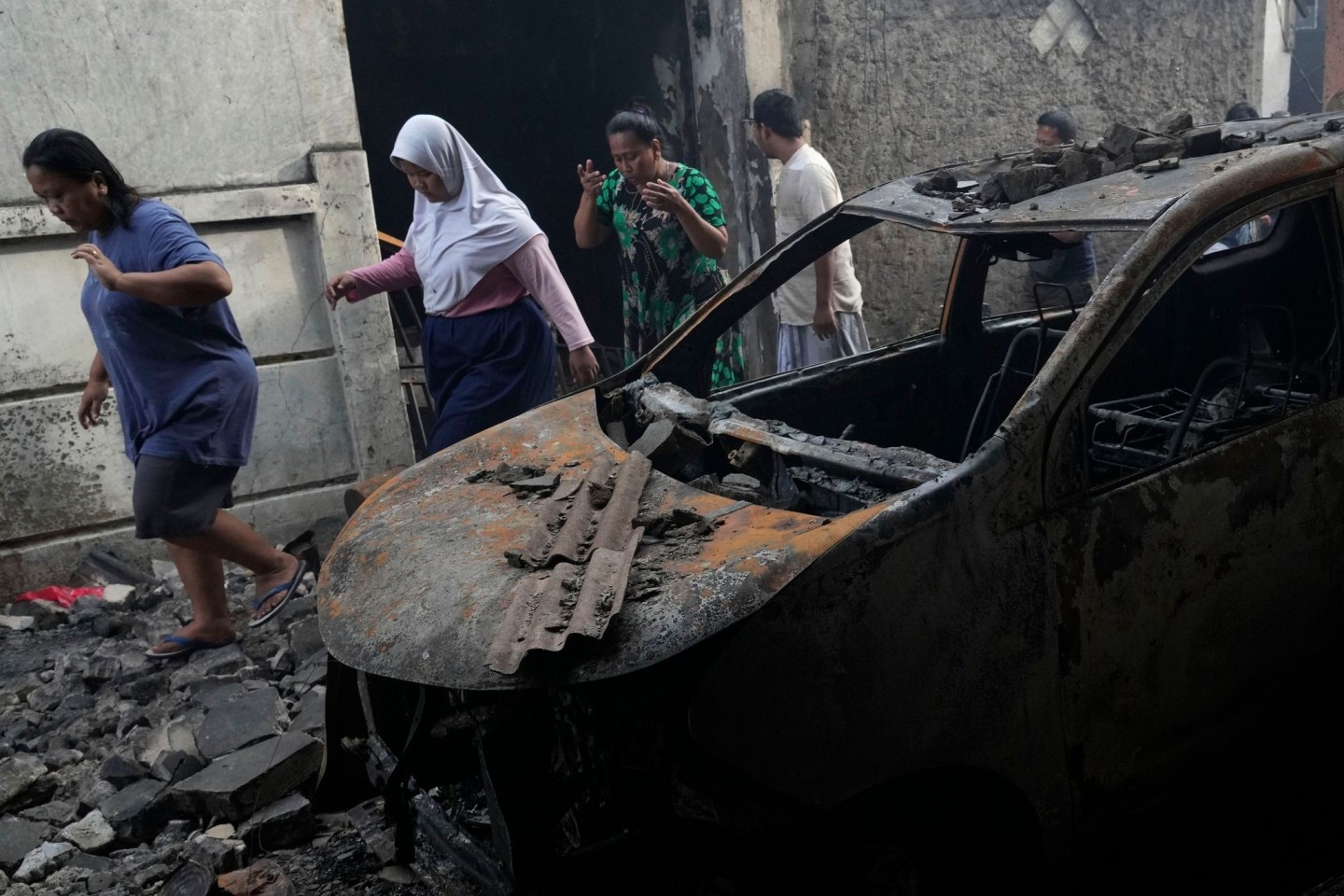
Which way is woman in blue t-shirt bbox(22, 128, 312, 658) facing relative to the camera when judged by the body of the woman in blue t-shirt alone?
to the viewer's left

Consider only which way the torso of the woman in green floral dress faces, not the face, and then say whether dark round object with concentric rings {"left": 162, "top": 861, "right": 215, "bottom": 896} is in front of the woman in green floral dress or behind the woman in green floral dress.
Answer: in front

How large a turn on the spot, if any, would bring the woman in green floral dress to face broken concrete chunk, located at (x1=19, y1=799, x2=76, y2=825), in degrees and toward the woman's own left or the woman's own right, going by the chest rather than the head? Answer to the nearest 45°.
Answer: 0° — they already face it

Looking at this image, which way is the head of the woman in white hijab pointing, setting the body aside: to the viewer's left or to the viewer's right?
to the viewer's left

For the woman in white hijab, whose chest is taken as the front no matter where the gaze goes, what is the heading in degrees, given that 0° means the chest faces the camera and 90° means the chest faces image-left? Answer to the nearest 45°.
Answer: approximately 45°

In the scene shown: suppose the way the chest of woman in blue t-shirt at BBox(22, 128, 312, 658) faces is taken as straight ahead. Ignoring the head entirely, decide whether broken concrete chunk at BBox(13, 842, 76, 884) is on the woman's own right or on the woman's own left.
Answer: on the woman's own left

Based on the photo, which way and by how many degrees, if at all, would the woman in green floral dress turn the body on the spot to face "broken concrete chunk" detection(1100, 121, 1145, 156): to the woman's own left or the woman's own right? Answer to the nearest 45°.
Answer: approximately 90° to the woman's own left

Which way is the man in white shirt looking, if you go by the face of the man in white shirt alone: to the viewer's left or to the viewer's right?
to the viewer's left

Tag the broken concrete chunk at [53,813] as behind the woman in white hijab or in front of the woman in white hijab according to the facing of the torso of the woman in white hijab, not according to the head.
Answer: in front

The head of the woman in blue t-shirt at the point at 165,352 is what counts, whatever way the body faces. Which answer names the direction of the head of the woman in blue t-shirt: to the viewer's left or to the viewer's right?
to the viewer's left

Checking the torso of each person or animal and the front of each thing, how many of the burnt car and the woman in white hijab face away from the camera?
0
